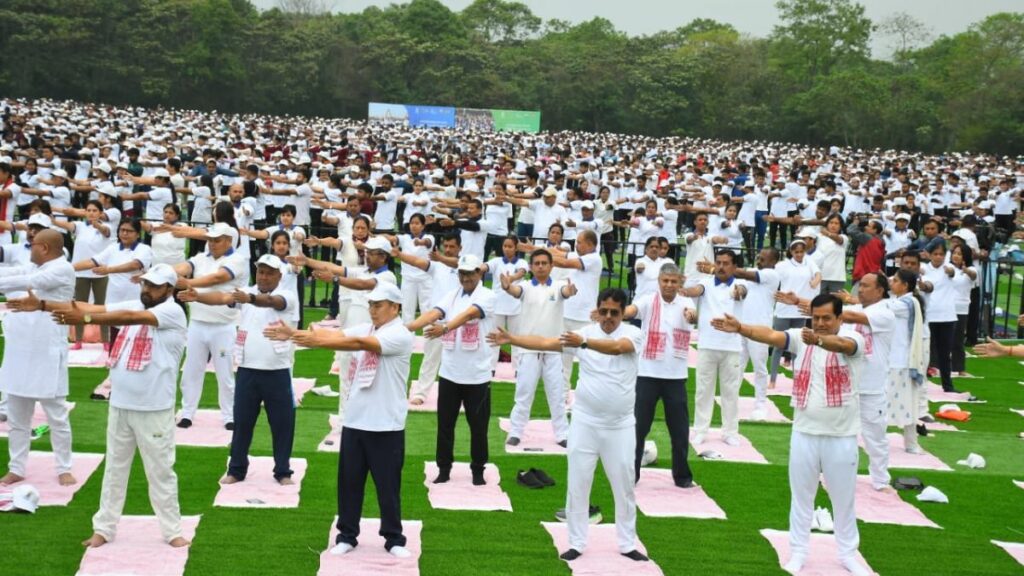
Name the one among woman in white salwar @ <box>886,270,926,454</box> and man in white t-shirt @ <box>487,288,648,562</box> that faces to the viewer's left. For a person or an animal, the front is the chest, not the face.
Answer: the woman in white salwar

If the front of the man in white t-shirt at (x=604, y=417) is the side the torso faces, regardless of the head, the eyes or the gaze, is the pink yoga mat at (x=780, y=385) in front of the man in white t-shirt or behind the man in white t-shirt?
behind

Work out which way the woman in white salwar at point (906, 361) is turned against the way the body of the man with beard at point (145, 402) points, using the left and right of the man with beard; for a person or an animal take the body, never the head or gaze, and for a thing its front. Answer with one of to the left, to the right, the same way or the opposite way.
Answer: to the right

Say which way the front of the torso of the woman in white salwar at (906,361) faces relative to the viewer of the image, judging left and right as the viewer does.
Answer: facing to the left of the viewer

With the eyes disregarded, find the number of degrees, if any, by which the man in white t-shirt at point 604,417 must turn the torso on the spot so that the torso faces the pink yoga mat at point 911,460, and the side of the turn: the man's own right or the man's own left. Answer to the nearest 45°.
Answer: approximately 135° to the man's own left

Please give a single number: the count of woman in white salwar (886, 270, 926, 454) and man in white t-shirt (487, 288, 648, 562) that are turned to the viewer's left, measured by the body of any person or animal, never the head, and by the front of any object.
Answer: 1

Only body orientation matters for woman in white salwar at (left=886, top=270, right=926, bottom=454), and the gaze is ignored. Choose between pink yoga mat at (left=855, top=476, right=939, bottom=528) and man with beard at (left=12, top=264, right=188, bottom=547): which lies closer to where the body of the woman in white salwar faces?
the man with beard

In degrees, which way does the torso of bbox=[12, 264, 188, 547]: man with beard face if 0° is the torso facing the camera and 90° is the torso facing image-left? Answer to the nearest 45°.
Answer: approximately 45°
